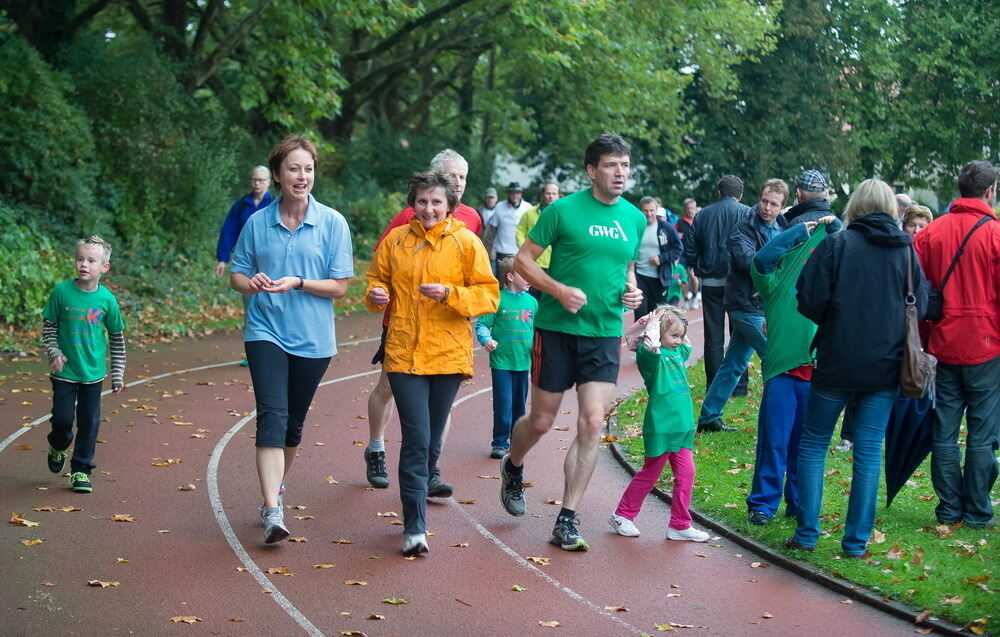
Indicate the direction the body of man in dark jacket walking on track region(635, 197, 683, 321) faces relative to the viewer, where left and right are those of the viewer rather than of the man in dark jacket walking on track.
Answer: facing the viewer and to the left of the viewer

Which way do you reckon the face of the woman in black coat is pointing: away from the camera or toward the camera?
away from the camera

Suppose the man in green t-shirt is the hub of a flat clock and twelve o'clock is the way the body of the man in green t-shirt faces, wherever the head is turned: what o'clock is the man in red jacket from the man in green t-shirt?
The man in red jacket is roughly at 10 o'clock from the man in green t-shirt.

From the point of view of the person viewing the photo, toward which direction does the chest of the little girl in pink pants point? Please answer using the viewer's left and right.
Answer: facing the viewer and to the right of the viewer

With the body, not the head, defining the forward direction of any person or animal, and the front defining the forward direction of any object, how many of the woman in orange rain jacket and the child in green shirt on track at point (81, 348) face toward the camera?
2

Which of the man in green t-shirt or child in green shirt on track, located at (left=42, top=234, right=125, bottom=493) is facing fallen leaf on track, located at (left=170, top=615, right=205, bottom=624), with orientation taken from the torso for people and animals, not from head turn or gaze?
the child in green shirt on track

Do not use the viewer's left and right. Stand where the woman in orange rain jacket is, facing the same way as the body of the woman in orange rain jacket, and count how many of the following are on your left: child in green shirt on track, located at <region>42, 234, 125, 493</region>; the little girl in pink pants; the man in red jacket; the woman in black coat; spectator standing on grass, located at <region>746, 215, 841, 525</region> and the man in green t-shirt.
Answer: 5

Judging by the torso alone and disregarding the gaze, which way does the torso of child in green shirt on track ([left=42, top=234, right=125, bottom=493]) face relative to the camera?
toward the camera

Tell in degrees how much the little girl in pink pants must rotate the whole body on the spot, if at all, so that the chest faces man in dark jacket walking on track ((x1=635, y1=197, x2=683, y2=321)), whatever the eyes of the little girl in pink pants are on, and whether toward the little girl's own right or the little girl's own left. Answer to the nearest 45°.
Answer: approximately 135° to the little girl's own left

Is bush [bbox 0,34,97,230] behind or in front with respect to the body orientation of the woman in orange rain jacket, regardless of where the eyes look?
behind

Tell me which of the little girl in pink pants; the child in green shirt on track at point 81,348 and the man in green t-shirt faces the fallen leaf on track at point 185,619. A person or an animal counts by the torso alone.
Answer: the child in green shirt on track

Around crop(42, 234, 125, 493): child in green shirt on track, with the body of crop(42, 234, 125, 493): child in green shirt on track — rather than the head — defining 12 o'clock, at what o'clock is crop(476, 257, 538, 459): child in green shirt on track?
crop(476, 257, 538, 459): child in green shirt on track is roughly at 9 o'clock from crop(42, 234, 125, 493): child in green shirt on track.

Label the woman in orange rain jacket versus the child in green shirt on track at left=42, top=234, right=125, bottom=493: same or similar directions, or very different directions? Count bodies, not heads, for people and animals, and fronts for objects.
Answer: same or similar directions

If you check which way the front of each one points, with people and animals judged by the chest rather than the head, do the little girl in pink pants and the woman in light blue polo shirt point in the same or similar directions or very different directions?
same or similar directions

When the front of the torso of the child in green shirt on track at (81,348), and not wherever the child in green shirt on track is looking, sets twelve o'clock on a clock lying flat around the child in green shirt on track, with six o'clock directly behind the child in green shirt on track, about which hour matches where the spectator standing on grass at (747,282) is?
The spectator standing on grass is roughly at 9 o'clock from the child in green shirt on track.

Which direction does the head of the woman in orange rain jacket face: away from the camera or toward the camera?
toward the camera

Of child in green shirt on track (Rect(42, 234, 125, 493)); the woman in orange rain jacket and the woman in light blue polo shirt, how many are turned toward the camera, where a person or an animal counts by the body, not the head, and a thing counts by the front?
3

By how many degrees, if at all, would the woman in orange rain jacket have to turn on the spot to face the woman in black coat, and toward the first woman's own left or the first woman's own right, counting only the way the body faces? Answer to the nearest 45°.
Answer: approximately 90° to the first woman's own left

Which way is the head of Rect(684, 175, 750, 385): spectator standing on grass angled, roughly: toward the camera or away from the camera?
away from the camera

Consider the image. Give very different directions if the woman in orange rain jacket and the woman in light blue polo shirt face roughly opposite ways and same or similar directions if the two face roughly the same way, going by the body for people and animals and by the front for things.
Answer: same or similar directions

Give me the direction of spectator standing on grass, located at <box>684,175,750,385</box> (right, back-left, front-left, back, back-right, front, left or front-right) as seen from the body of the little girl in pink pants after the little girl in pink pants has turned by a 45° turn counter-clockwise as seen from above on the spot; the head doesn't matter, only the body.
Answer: left

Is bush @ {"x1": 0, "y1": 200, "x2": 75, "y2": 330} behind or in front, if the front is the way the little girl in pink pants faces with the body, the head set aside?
behind
